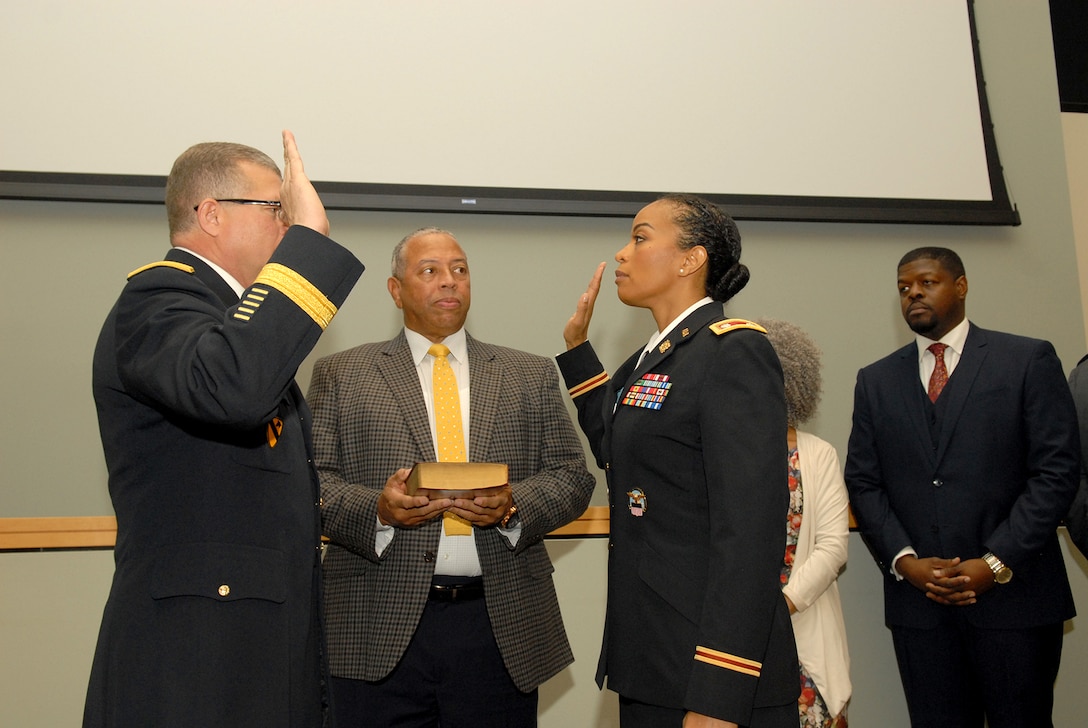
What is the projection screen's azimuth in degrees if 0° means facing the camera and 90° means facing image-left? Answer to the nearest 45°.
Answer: approximately 0°

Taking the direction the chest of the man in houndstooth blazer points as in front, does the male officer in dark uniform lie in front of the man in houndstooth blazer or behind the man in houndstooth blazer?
in front

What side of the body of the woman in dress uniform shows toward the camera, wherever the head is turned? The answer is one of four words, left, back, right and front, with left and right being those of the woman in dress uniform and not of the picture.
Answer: left

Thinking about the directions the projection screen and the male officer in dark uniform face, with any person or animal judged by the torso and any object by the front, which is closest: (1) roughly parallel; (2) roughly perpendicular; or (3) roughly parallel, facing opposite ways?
roughly perpendicular

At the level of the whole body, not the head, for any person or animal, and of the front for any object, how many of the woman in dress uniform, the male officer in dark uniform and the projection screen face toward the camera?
1

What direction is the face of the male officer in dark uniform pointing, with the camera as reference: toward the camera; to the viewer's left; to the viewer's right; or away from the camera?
to the viewer's right

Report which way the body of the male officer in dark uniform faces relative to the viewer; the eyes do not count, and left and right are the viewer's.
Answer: facing to the right of the viewer

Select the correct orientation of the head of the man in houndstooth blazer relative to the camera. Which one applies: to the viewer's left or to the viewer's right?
to the viewer's right

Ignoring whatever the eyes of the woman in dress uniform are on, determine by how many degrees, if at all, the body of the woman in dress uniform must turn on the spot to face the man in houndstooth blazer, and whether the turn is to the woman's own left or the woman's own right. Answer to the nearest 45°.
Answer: approximately 45° to the woman's own right

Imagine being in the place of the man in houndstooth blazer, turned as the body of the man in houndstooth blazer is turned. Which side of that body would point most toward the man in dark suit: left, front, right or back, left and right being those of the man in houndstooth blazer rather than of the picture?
left

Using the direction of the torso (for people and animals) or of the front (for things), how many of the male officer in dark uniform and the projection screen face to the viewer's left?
0

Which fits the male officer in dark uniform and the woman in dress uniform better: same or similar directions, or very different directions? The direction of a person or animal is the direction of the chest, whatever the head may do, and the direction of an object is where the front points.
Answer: very different directions
